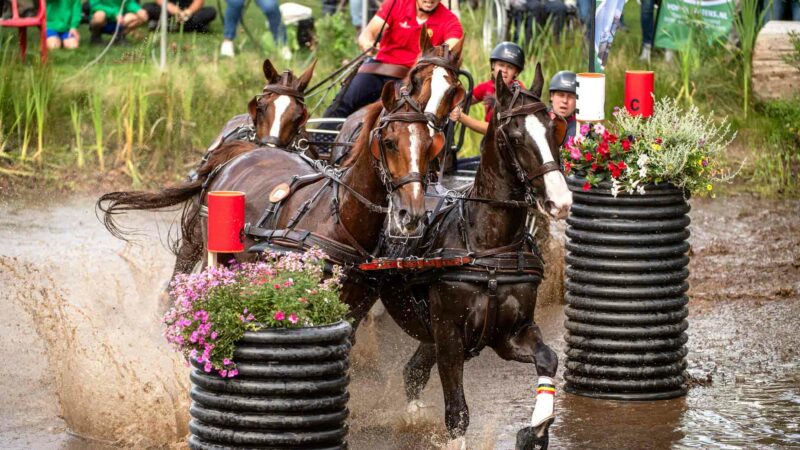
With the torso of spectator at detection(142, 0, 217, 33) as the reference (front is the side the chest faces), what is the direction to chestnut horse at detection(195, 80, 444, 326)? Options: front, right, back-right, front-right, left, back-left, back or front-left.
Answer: front

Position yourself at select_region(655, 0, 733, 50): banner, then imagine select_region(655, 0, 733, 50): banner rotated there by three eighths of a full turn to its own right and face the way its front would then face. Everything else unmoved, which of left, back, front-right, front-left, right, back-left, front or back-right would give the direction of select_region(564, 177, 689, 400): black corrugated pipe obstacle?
back-left

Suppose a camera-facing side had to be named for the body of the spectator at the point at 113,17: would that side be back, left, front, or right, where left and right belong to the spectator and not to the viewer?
front

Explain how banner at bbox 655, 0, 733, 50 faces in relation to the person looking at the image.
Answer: facing the viewer

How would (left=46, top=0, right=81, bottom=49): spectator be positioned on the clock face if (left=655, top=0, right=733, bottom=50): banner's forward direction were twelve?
The spectator is roughly at 3 o'clock from the banner.

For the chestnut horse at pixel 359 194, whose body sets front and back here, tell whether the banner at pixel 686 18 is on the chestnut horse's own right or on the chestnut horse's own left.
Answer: on the chestnut horse's own left

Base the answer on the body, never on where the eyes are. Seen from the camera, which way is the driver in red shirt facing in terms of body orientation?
toward the camera

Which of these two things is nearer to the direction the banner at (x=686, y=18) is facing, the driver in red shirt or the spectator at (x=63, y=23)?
the driver in red shirt

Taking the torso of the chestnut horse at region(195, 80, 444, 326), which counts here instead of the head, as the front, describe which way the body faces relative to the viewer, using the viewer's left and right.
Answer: facing the viewer and to the right of the viewer

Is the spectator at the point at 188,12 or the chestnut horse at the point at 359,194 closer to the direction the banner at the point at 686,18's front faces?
the chestnut horse

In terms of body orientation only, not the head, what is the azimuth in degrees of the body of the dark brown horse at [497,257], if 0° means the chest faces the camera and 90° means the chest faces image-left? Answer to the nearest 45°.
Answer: approximately 315°

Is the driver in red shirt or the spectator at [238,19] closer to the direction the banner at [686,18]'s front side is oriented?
the driver in red shirt

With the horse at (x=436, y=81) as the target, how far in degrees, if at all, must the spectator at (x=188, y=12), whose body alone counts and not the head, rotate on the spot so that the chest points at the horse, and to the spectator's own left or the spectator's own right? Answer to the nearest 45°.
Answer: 0° — they already face it

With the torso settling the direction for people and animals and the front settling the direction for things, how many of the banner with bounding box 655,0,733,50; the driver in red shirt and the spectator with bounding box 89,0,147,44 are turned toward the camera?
3
